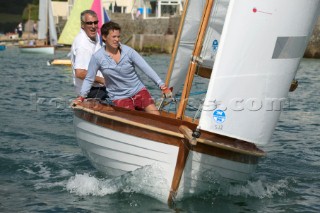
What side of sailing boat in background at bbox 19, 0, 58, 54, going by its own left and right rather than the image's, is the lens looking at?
right

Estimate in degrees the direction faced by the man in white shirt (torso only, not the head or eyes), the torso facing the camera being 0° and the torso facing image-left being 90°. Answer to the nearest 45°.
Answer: approximately 315°

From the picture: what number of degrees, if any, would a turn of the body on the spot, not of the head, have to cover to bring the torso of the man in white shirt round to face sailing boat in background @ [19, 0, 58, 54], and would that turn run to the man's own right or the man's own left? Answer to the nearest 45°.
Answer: approximately 135° to the man's own left

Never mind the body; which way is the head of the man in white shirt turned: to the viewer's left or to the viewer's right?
to the viewer's right

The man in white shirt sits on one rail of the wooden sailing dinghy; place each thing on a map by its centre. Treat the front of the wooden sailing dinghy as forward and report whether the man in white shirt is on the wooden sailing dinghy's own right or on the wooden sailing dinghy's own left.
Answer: on the wooden sailing dinghy's own right
